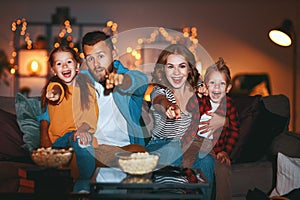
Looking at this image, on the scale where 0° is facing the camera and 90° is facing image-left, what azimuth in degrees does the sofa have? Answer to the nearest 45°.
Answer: approximately 0°

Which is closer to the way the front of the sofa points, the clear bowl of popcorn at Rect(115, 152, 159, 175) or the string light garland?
the clear bowl of popcorn

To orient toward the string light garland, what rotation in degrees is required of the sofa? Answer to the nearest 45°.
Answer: approximately 135° to its right

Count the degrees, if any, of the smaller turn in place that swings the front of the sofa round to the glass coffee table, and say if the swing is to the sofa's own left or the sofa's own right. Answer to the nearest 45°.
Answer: approximately 45° to the sofa's own right
